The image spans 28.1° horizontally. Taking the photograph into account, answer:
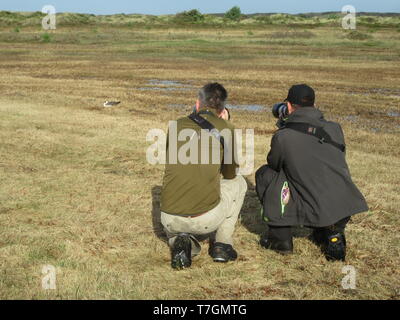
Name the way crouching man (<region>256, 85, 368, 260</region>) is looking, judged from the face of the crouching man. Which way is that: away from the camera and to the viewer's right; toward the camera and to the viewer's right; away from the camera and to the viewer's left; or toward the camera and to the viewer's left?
away from the camera and to the viewer's left

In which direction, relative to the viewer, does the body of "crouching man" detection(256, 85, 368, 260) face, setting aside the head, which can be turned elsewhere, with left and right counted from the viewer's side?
facing away from the viewer and to the left of the viewer

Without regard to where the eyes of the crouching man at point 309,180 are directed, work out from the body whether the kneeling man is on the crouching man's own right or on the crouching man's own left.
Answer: on the crouching man's own left
